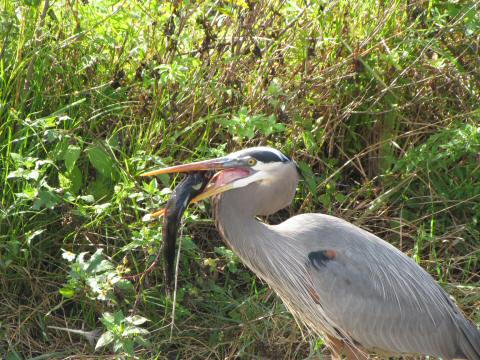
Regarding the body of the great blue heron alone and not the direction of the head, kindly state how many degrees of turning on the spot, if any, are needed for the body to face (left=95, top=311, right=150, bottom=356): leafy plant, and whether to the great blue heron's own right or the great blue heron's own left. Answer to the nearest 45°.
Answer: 0° — it already faces it

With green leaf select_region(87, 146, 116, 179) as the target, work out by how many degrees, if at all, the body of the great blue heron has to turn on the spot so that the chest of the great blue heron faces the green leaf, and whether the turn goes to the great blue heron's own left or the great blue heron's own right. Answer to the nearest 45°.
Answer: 0° — it already faces it

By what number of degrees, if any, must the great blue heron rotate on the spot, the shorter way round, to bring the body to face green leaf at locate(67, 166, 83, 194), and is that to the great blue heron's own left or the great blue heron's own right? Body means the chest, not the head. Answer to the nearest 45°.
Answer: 0° — it already faces it

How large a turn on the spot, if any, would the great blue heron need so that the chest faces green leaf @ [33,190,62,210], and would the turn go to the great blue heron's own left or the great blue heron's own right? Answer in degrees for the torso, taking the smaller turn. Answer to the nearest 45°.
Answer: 0° — it already faces it

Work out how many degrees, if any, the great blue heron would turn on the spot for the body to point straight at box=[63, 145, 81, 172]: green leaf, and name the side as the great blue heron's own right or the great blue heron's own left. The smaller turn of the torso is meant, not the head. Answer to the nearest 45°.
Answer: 0° — it already faces it

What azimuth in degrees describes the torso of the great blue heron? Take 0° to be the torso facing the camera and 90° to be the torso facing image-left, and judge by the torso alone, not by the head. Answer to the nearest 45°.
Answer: approximately 90°
